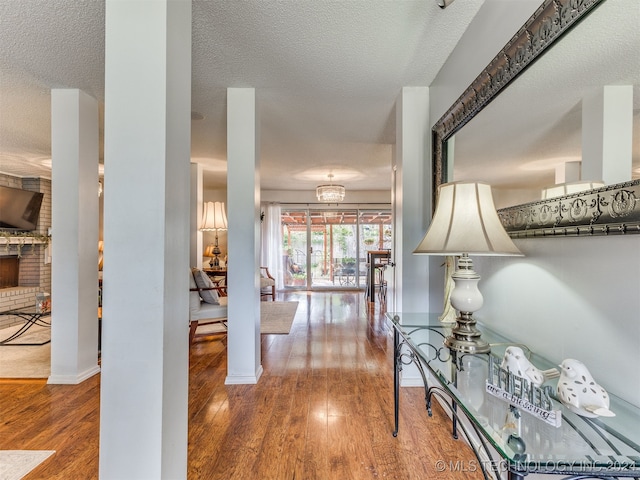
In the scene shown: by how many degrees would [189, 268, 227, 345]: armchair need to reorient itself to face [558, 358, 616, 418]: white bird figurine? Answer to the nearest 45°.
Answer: approximately 90° to its right

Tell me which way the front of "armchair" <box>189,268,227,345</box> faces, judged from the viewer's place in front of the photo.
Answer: facing to the right of the viewer

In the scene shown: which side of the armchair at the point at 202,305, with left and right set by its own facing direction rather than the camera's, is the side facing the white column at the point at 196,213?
left

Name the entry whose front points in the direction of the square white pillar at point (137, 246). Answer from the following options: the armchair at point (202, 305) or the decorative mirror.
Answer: the decorative mirror

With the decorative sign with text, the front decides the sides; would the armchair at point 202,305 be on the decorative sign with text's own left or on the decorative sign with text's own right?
on the decorative sign with text's own right

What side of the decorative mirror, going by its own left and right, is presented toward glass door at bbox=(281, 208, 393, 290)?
right

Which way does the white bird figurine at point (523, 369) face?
to the viewer's left

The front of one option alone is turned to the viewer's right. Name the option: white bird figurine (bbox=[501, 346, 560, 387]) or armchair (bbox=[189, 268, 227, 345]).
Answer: the armchair

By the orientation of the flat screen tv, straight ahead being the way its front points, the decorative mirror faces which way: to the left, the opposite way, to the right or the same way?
the opposite way

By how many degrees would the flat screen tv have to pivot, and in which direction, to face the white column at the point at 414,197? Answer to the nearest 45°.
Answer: approximately 45° to its right
